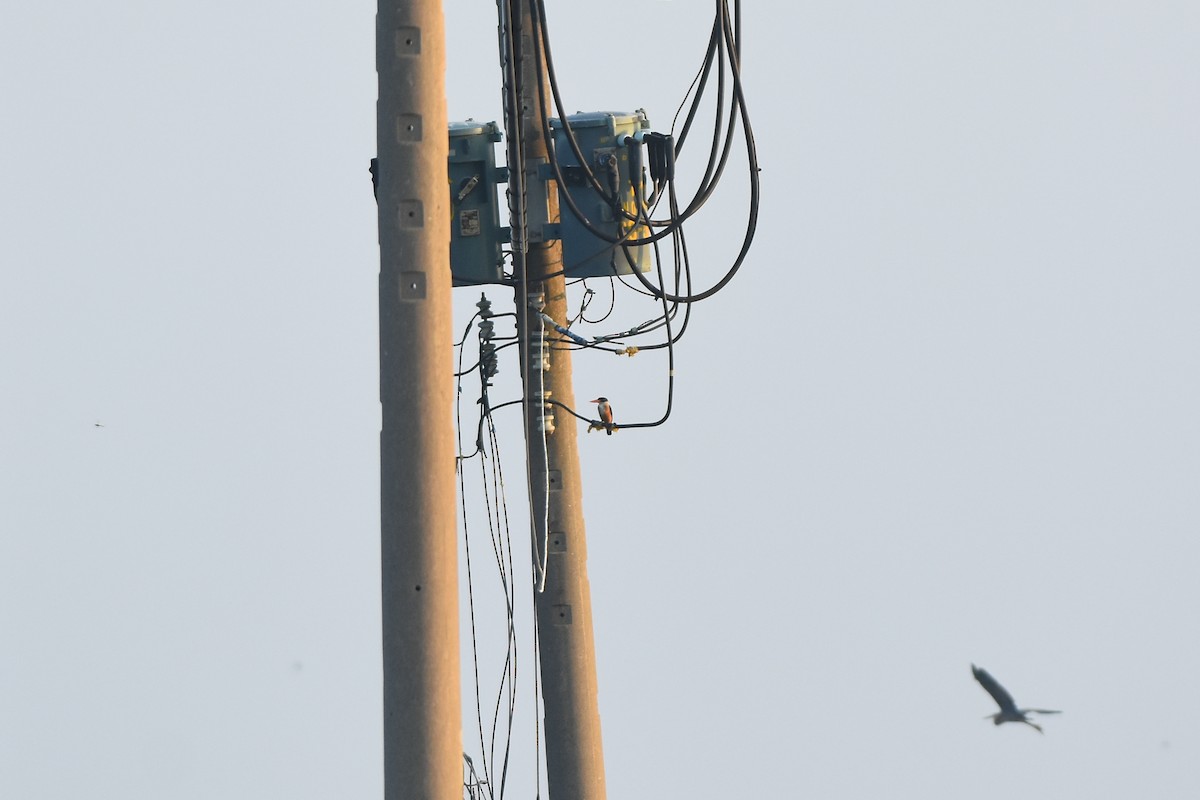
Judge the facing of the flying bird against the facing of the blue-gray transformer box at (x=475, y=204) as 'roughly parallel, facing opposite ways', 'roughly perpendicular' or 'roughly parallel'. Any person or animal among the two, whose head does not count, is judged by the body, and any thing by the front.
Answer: roughly perpendicular

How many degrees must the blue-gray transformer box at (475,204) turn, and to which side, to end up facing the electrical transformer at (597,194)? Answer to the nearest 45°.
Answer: approximately 90° to its left

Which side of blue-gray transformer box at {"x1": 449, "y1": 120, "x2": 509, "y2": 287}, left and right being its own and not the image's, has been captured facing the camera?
front

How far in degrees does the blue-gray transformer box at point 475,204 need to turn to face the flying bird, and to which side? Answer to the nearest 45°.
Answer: approximately 135° to its left
